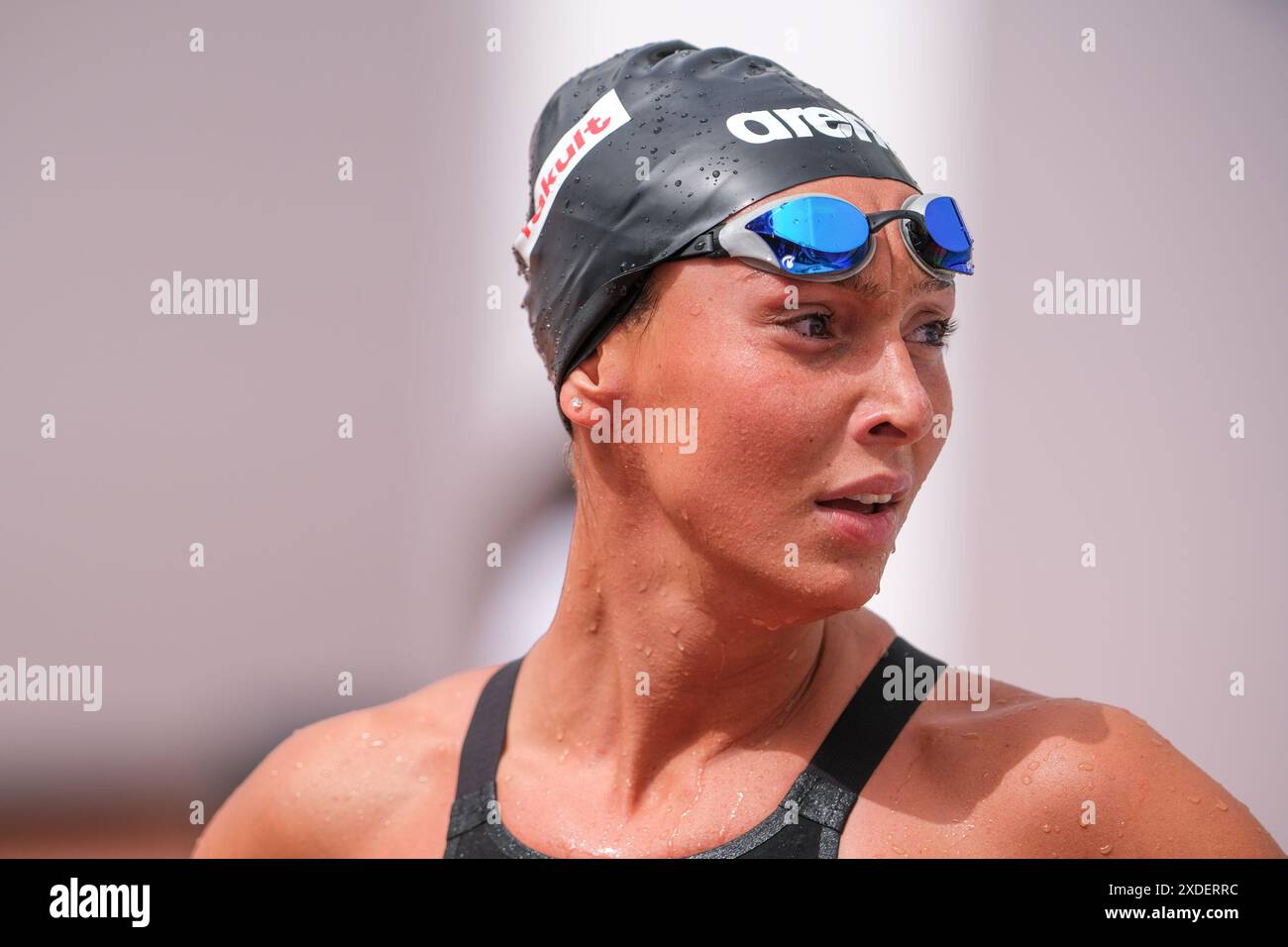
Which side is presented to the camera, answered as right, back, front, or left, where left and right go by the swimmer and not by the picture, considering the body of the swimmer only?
front

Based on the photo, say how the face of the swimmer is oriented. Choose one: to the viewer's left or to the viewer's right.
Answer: to the viewer's right
